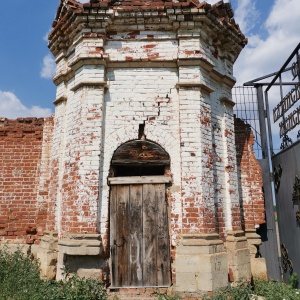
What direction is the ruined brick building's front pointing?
toward the camera

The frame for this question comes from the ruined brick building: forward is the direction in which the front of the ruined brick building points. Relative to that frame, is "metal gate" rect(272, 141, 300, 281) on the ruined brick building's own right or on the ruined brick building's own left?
on the ruined brick building's own left
